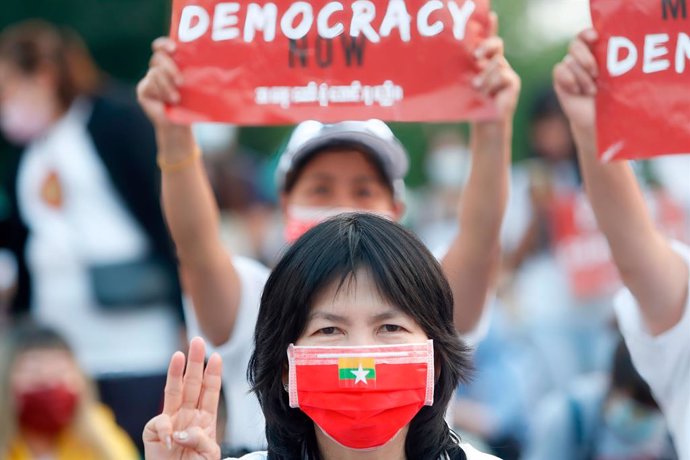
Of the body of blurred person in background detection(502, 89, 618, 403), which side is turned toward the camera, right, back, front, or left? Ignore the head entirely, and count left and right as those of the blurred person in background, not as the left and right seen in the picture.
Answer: front

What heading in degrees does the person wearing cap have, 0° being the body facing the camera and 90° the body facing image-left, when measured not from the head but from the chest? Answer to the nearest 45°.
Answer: approximately 0°

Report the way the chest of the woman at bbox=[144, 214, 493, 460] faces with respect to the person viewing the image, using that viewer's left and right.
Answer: facing the viewer

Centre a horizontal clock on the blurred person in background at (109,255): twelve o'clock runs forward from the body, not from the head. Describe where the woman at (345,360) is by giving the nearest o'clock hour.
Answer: The woman is roughly at 10 o'clock from the blurred person in background.

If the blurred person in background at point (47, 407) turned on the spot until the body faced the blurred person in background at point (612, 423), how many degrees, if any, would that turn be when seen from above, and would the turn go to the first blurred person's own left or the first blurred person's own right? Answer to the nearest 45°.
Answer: approximately 90° to the first blurred person's own left

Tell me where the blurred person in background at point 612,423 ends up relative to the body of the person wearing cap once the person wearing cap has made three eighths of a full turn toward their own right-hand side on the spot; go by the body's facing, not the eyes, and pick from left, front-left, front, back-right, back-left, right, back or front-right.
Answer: right

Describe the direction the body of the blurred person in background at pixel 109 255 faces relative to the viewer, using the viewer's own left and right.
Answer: facing the viewer and to the left of the viewer
